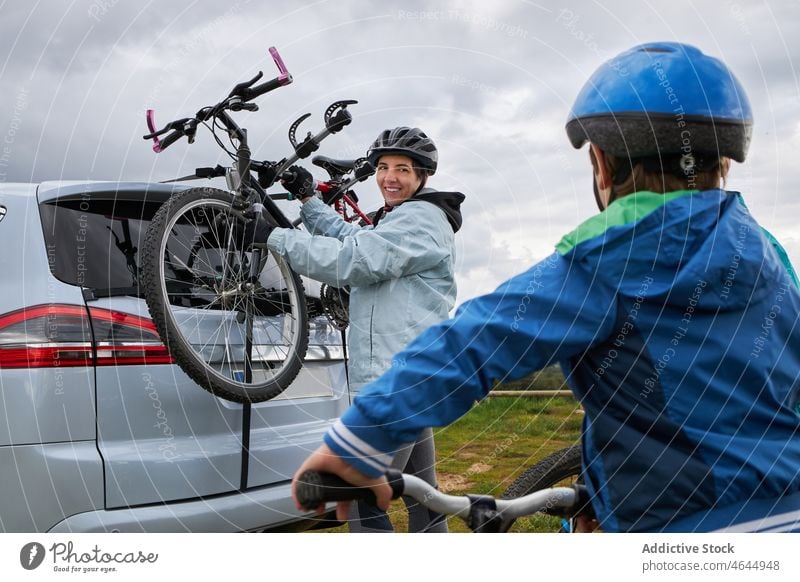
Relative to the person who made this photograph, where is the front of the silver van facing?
facing away from the viewer and to the left of the viewer

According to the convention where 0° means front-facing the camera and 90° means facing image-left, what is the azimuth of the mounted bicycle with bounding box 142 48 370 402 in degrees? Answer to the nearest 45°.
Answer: approximately 45°

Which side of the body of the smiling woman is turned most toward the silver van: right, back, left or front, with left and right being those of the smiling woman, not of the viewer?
front

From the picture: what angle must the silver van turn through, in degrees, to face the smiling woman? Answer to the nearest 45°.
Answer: approximately 135° to its right

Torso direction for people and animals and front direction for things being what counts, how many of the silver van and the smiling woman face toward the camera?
0

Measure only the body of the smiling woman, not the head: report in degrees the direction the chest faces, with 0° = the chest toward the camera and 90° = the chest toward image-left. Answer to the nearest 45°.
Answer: approximately 90°
